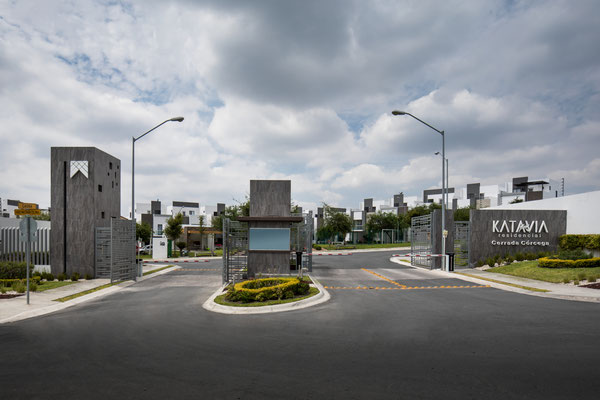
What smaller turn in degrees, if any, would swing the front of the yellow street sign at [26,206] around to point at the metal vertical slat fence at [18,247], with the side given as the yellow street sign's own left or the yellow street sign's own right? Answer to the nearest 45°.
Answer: approximately 180°

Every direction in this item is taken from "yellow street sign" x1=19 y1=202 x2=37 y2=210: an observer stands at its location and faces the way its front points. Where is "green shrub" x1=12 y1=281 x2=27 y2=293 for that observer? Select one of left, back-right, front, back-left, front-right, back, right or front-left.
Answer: back

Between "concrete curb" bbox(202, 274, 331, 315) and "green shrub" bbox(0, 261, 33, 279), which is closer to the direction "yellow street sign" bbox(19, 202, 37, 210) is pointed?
the concrete curb

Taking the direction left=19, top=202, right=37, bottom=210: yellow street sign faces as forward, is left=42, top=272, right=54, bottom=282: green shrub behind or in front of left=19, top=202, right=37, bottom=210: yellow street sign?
behind

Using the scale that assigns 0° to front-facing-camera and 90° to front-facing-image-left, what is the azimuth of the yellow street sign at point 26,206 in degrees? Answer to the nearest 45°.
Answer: approximately 0°

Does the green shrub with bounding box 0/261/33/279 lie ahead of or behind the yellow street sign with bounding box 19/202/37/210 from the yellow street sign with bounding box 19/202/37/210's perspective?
behind
